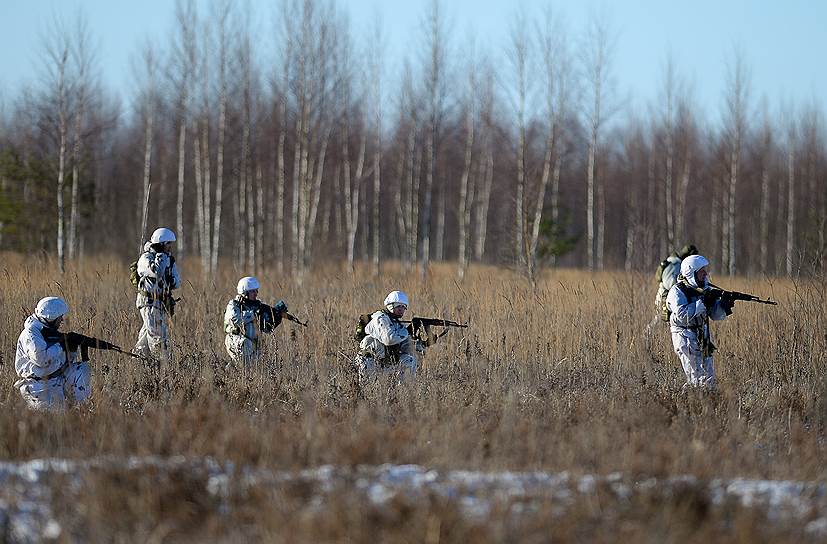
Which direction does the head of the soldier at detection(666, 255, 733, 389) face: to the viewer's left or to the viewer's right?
to the viewer's right

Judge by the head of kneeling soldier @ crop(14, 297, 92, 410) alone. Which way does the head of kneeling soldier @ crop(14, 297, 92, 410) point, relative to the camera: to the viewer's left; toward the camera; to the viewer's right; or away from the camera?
to the viewer's right

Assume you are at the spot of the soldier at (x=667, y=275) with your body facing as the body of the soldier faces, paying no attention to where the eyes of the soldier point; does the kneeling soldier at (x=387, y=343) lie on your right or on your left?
on your right

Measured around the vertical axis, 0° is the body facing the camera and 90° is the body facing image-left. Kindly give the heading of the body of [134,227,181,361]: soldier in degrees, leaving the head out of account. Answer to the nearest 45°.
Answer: approximately 270°

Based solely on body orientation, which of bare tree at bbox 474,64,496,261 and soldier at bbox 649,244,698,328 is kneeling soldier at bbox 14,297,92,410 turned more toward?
the soldier

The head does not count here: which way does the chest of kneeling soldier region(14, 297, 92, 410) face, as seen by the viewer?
to the viewer's right

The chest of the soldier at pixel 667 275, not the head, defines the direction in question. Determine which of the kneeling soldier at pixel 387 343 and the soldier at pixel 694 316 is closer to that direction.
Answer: the soldier

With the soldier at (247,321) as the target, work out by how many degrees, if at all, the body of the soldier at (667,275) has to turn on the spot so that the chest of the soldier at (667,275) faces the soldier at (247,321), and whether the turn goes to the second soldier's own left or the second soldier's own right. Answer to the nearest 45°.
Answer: approximately 135° to the second soldier's own right

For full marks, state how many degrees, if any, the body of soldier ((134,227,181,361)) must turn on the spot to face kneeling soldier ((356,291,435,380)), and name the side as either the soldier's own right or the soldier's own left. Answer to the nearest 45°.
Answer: approximately 45° to the soldier's own right

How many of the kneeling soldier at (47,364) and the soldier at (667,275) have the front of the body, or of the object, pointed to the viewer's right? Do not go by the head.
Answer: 2

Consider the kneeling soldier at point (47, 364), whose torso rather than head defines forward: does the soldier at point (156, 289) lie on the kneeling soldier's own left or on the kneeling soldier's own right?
on the kneeling soldier's own left

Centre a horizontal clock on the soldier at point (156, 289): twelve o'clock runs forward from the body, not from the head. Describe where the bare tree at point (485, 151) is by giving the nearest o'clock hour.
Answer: The bare tree is roughly at 10 o'clock from the soldier.

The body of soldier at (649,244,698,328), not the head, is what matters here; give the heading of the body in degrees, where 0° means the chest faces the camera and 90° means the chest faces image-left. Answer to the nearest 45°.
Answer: approximately 270°
